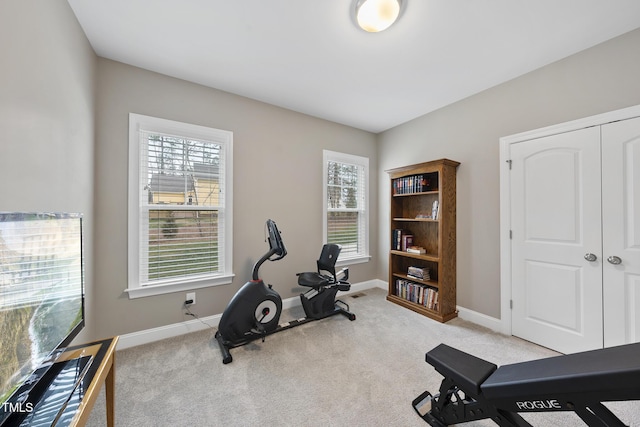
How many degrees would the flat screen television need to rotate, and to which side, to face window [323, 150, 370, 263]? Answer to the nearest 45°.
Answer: approximately 45° to its left

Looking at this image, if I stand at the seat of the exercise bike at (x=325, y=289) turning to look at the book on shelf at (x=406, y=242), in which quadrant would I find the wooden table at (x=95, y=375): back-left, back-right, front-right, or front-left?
back-right

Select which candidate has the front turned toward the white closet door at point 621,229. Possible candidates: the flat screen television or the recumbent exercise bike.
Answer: the flat screen television

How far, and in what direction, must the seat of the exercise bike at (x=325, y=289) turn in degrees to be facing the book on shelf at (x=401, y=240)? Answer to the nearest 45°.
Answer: approximately 180°

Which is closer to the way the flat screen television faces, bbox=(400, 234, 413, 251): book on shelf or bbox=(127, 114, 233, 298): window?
the book on shelf

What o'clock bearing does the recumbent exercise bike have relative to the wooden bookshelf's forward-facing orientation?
The recumbent exercise bike is roughly at 12 o'clock from the wooden bookshelf.

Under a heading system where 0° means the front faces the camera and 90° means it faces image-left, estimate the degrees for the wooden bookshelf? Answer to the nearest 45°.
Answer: approximately 45°
